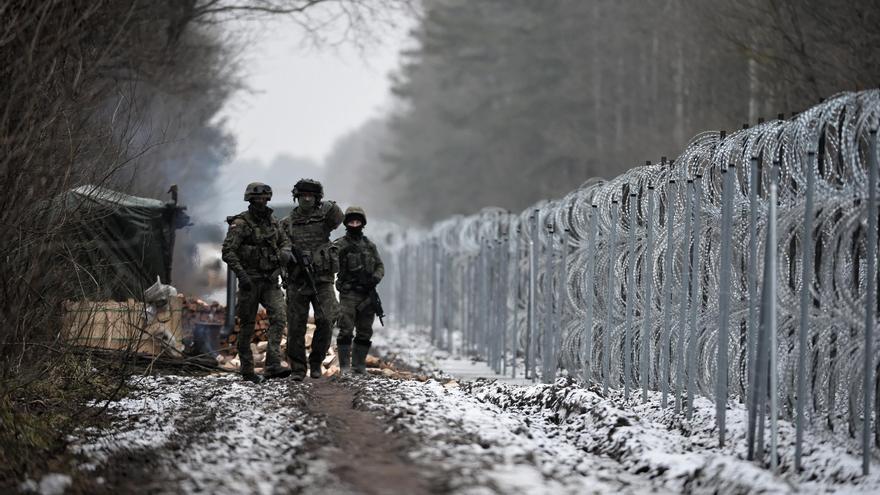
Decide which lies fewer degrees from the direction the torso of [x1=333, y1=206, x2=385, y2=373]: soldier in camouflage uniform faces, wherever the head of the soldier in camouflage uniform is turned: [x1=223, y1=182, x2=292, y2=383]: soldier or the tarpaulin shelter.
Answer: the soldier

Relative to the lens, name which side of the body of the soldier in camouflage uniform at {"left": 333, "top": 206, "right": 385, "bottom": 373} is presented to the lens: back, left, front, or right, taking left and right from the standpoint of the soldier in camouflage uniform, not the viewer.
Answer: front

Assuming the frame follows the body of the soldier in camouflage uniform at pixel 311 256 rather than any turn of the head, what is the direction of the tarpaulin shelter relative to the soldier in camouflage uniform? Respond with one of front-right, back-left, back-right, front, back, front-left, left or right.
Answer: back-right

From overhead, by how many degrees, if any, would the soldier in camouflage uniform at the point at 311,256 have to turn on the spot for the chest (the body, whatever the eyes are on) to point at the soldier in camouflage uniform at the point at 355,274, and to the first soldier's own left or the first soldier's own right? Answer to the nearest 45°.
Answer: approximately 135° to the first soldier's own left

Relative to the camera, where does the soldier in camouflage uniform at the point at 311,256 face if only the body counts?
toward the camera

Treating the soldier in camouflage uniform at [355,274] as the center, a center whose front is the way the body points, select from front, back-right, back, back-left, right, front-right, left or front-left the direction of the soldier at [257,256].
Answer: front-right

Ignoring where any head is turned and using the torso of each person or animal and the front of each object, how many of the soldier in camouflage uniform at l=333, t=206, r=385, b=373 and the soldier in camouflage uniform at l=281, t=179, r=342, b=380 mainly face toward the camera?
2
